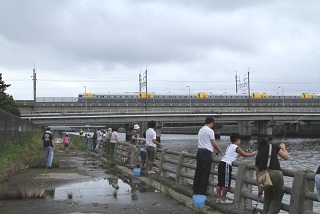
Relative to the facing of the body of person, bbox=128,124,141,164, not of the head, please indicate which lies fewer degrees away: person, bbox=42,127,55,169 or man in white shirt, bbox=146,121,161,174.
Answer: the man in white shirt

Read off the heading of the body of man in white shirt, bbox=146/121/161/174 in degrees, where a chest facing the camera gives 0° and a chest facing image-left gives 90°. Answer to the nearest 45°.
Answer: approximately 270°

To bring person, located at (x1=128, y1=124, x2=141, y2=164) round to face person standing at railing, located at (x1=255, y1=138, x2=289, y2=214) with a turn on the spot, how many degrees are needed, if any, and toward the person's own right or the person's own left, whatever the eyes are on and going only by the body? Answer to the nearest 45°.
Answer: approximately 90° to the person's own right

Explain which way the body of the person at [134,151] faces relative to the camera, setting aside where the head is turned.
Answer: to the viewer's right

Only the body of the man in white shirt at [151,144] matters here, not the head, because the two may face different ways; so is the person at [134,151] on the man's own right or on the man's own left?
on the man's own left

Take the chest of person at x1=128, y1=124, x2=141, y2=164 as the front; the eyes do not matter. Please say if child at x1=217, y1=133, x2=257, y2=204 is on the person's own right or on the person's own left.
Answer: on the person's own right

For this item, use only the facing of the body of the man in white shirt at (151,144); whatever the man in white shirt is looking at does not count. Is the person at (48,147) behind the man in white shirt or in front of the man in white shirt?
behind

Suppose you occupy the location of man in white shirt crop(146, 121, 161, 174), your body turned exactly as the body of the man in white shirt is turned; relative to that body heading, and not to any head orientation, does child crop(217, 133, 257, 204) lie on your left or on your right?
on your right
